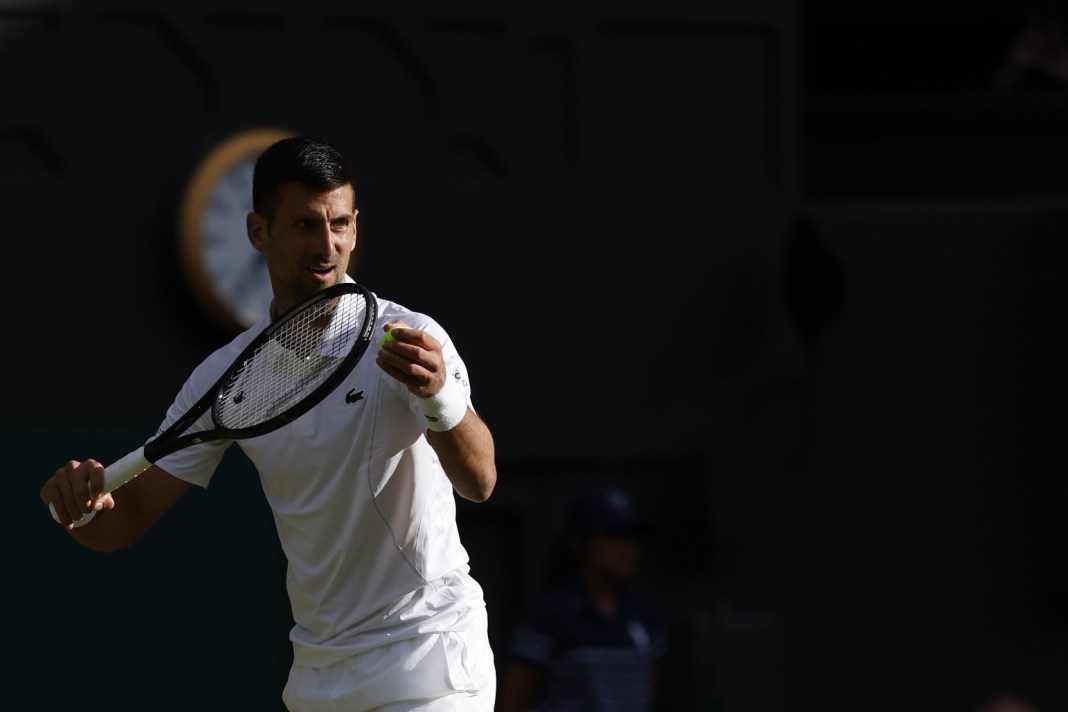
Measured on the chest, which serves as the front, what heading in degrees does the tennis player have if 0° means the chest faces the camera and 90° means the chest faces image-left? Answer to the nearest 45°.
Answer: approximately 45°

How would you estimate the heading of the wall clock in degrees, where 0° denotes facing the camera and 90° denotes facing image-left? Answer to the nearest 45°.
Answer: approximately 0°

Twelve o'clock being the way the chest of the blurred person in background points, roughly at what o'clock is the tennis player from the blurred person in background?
The tennis player is roughly at 2 o'clock from the blurred person in background.

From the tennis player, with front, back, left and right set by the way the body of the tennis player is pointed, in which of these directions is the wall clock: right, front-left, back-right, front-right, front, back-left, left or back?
back-right

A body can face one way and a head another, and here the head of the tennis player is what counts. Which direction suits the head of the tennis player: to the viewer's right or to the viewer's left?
to the viewer's right
